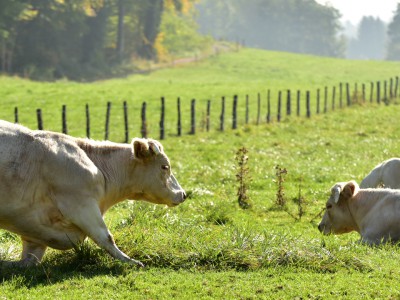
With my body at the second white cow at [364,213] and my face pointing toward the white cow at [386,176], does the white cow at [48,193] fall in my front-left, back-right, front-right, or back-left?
back-left

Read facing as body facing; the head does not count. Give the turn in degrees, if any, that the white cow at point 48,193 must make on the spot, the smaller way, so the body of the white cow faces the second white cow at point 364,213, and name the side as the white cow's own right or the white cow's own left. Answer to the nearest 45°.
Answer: approximately 45° to the white cow's own left

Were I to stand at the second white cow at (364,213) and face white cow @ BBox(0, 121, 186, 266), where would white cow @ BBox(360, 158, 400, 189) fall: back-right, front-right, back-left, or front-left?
back-right

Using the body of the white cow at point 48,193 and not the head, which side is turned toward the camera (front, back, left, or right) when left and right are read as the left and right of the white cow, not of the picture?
right

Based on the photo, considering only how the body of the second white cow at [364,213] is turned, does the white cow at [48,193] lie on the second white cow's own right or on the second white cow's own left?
on the second white cow's own left

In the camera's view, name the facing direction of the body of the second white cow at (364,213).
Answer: to the viewer's left

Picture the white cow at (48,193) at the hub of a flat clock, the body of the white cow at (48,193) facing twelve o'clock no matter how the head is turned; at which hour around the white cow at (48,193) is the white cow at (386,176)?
the white cow at (386,176) is roughly at 11 o'clock from the white cow at (48,193).
